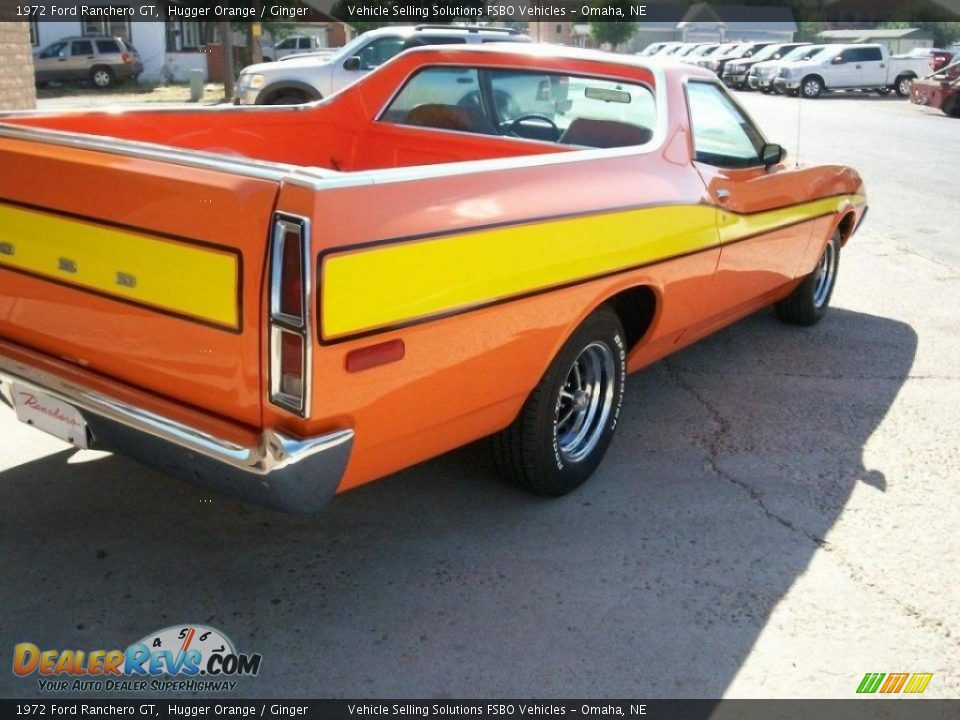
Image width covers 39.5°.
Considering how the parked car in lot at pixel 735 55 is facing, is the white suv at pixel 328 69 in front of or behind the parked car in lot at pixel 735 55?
in front

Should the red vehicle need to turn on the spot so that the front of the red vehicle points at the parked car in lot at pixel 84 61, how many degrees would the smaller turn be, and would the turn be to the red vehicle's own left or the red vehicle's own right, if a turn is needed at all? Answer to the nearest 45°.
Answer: approximately 45° to the red vehicle's own right

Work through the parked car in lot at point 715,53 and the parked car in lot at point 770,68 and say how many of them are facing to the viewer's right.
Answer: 0

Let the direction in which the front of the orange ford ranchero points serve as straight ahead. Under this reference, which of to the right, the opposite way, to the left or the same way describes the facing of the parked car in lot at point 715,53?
the opposite way

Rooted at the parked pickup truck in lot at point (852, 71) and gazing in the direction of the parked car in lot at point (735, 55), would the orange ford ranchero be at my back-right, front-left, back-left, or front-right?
back-left

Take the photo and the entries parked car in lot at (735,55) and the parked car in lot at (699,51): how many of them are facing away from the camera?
0

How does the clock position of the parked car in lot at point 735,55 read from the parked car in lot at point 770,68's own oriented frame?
the parked car in lot at point 735,55 is roughly at 4 o'clock from the parked car in lot at point 770,68.

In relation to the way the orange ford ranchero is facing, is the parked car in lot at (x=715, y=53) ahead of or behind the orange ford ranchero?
ahead

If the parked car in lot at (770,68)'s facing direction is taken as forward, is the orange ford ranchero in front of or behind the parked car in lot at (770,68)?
in front
